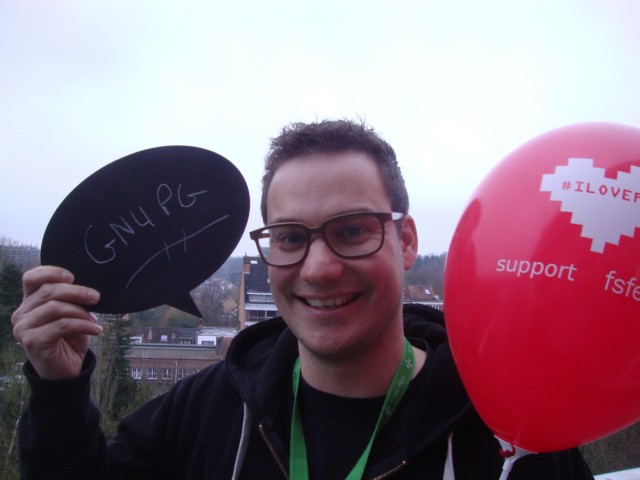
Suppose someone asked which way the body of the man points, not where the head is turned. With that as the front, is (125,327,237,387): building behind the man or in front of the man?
behind

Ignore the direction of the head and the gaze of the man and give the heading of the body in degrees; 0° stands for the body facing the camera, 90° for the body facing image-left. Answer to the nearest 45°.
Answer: approximately 0°

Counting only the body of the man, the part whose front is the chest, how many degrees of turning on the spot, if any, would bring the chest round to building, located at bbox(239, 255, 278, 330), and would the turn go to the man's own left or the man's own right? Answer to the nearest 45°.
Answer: approximately 180°
